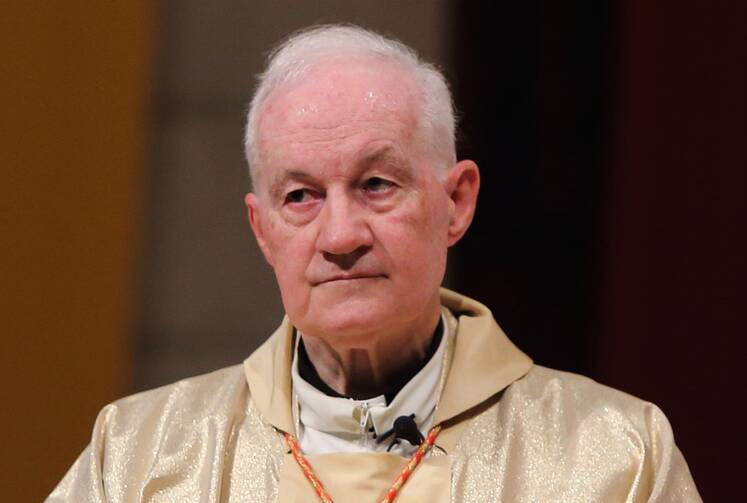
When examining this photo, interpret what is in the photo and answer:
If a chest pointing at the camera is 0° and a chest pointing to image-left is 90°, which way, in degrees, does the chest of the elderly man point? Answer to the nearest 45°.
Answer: approximately 0°
